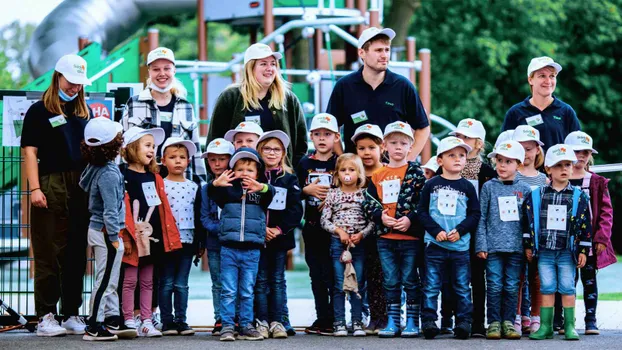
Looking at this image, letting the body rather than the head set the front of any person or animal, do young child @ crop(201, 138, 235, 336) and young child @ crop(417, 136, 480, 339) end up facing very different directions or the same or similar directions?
same or similar directions

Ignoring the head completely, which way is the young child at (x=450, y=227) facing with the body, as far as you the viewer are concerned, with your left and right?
facing the viewer

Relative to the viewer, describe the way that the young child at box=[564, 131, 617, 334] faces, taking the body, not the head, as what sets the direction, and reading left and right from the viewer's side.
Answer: facing the viewer and to the left of the viewer

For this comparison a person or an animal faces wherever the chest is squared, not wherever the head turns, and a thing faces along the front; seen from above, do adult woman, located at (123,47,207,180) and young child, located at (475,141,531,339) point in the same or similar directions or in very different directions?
same or similar directions

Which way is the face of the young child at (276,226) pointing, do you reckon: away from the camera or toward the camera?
toward the camera

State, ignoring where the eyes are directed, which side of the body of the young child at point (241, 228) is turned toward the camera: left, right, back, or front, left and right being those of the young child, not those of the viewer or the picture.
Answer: front

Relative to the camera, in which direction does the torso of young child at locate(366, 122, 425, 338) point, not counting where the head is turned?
toward the camera

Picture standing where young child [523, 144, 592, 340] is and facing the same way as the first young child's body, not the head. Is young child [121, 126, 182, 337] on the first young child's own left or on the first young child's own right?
on the first young child's own right

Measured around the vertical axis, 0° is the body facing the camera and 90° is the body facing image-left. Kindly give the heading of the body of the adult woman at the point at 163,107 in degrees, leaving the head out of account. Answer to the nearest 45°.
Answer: approximately 0°
